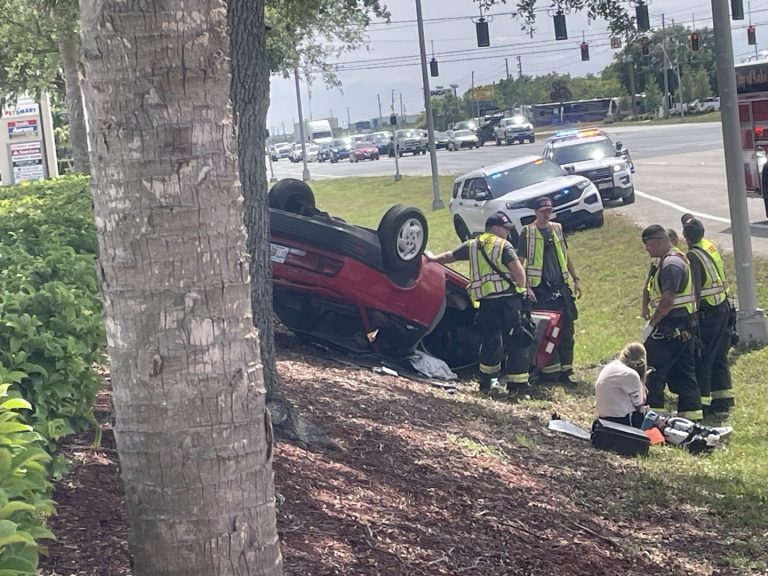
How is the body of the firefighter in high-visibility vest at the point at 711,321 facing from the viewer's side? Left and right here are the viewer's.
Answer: facing away from the viewer and to the left of the viewer

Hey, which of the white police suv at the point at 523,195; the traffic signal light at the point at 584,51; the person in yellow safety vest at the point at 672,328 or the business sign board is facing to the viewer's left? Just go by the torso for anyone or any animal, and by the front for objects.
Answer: the person in yellow safety vest

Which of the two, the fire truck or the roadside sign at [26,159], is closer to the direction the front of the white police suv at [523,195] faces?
the fire truck

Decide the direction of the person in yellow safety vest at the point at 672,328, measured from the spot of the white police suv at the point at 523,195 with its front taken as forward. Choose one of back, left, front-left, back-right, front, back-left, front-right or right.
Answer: front-right

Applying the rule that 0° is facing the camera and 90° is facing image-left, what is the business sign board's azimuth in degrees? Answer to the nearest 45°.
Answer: approximately 0°

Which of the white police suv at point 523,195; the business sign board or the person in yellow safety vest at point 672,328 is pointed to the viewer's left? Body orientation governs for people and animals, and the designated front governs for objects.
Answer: the person in yellow safety vest

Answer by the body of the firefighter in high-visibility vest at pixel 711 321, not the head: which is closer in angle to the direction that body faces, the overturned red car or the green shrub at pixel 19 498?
the overturned red car

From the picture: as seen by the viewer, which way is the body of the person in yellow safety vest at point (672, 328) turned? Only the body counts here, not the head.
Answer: to the viewer's left

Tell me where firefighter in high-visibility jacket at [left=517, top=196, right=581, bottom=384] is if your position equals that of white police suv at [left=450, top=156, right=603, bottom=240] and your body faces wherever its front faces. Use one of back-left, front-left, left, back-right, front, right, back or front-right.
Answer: front-right

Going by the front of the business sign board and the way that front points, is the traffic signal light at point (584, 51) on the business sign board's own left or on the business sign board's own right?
on the business sign board's own left

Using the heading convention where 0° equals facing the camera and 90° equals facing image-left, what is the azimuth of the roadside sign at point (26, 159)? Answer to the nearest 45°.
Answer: approximately 0°
